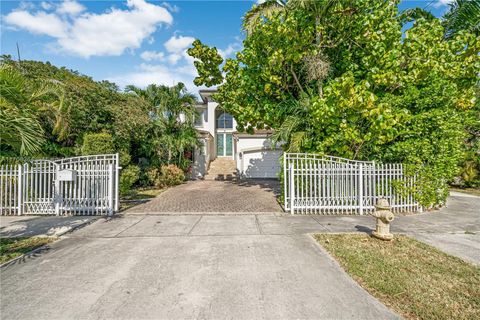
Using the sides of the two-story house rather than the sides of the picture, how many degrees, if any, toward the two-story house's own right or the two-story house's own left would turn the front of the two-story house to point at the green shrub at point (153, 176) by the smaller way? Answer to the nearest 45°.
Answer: approximately 45° to the two-story house's own right

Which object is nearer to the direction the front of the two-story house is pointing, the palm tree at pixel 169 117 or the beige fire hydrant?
the beige fire hydrant

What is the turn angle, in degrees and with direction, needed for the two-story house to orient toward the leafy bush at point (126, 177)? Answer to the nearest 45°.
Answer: approximately 45° to its right

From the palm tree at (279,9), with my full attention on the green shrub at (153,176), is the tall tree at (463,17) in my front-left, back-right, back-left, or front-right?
back-right

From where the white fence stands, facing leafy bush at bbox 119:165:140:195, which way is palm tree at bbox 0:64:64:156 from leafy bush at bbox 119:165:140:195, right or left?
left

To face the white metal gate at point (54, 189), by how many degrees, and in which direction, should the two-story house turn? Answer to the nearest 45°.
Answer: approximately 45° to its right

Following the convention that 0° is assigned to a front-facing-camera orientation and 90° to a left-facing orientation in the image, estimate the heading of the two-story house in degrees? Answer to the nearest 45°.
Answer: approximately 0°
